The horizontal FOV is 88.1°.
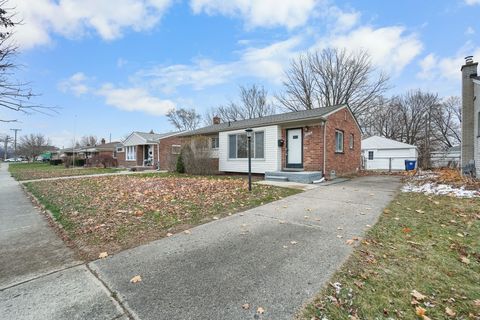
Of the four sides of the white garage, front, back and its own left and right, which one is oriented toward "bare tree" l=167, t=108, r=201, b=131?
right

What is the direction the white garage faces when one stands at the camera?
facing the viewer

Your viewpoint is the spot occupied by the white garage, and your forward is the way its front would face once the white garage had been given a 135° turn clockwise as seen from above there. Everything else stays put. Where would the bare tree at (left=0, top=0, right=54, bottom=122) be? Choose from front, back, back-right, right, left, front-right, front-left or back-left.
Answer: back-left

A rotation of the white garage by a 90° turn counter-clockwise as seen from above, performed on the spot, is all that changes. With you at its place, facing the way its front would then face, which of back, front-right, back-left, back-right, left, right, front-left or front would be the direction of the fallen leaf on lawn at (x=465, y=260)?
right

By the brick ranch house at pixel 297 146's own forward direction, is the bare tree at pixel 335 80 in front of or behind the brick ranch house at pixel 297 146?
behind

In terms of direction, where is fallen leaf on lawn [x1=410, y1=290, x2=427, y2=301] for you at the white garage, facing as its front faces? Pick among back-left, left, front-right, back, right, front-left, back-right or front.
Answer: front

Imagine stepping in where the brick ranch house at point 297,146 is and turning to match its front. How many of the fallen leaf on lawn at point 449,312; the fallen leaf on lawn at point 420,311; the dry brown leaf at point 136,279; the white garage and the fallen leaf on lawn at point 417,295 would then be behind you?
1

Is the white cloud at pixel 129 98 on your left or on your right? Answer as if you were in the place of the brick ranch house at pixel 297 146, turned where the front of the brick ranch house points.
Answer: on your right

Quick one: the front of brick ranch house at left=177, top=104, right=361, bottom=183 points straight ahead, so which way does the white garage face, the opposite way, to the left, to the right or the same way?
the same way

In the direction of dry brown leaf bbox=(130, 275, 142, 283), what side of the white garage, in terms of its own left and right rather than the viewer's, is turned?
front

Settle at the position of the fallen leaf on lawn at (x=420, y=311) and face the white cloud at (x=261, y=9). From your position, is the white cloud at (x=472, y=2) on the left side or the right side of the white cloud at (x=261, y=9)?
right

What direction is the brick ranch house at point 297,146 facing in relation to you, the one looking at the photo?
facing the viewer and to the left of the viewer

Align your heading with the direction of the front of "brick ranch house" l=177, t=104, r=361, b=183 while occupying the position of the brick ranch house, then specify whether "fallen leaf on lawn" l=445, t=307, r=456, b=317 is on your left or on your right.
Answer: on your left

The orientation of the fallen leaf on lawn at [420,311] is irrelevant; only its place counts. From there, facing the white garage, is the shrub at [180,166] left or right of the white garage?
left

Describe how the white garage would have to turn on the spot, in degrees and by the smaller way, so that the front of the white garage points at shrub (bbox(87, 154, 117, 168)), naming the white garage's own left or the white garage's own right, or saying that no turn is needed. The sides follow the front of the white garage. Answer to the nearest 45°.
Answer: approximately 45° to the white garage's own right

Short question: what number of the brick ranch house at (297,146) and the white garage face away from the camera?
0
